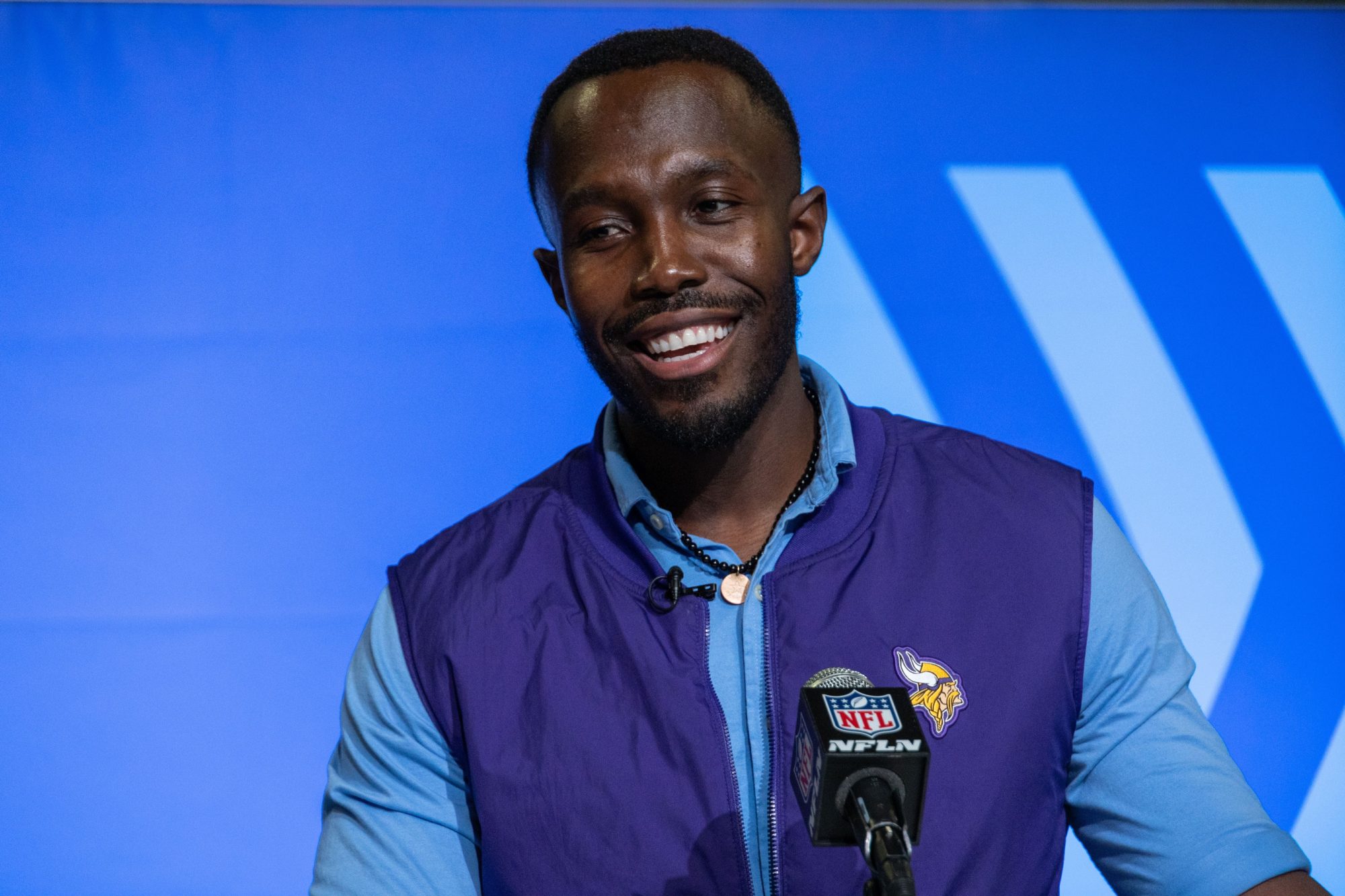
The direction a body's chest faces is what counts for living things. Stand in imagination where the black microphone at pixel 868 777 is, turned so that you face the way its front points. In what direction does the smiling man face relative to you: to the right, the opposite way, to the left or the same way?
the opposite way

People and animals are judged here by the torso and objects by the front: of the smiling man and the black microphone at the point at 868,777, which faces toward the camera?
the smiling man

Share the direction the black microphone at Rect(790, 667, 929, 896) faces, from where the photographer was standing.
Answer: facing away from the viewer

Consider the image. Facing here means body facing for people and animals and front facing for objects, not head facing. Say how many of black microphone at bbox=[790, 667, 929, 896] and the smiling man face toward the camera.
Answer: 1

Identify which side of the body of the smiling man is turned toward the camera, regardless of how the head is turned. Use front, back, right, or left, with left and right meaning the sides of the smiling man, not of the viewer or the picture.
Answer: front
